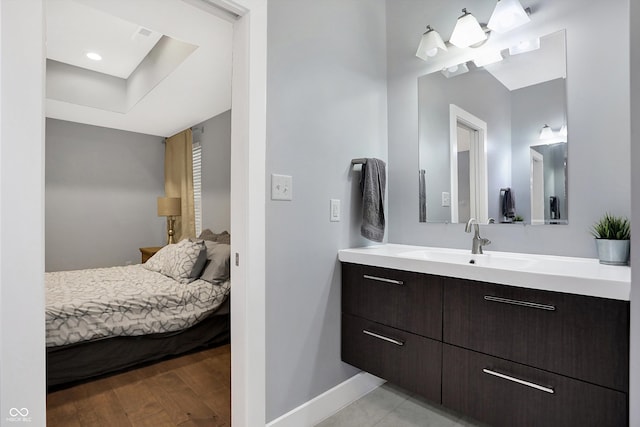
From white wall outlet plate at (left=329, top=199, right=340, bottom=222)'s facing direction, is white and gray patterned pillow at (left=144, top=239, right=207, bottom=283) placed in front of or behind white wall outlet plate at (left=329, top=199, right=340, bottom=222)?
behind

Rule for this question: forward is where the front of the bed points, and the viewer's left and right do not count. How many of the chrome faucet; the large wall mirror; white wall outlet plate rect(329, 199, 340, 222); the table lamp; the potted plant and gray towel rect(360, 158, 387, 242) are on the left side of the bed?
5

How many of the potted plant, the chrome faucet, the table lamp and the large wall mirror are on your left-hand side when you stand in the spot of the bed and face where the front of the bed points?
3
